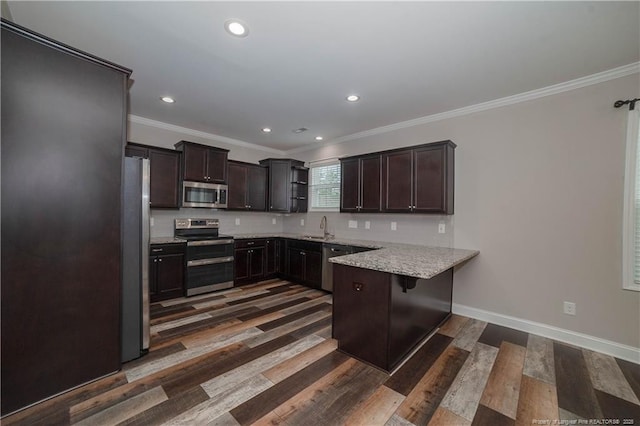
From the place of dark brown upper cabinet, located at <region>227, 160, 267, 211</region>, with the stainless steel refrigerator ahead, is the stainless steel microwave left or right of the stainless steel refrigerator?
right

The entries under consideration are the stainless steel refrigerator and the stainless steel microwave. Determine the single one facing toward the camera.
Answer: the stainless steel microwave

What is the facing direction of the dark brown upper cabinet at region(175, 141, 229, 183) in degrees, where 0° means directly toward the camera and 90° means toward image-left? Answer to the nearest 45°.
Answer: approximately 315°

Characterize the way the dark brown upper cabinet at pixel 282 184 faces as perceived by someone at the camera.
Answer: facing the viewer

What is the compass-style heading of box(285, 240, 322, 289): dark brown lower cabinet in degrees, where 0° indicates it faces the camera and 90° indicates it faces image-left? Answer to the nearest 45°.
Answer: approximately 45°

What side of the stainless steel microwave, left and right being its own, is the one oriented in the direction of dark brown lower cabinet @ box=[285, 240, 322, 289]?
left

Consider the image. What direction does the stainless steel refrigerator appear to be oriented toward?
to the viewer's right

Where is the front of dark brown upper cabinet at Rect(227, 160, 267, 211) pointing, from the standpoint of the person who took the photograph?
facing the viewer and to the right of the viewer

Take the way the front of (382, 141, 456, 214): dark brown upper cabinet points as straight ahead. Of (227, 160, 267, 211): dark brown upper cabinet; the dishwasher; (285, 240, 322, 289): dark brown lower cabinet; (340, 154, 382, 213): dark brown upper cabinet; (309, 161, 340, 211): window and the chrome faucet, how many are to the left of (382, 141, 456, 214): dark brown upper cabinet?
0

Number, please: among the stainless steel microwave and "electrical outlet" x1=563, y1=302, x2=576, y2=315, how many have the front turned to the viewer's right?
0

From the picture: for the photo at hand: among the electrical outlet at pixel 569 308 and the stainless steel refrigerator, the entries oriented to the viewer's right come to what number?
1

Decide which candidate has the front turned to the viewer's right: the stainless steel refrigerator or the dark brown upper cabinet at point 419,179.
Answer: the stainless steel refrigerator
